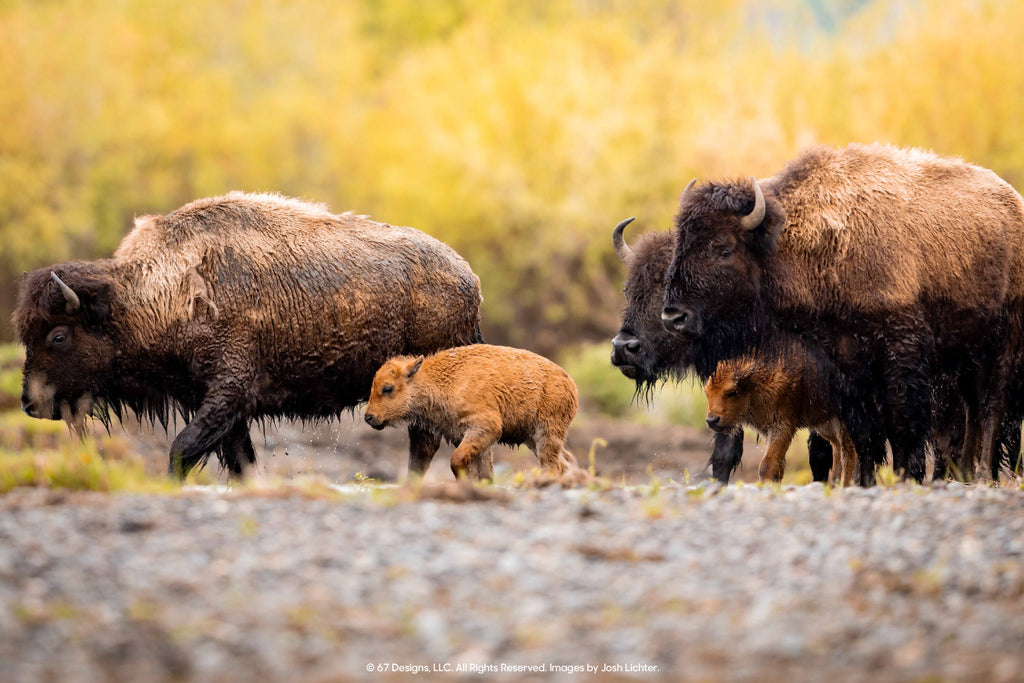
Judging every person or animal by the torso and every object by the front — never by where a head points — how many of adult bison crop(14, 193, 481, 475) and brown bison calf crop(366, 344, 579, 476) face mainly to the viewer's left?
2

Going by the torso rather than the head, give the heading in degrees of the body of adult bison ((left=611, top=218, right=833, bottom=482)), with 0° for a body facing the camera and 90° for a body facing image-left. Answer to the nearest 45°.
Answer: approximately 45°

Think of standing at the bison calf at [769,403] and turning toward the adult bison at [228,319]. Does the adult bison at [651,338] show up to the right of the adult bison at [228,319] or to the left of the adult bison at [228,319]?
right

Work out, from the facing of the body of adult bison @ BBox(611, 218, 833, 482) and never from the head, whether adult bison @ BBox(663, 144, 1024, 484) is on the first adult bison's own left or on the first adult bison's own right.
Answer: on the first adult bison's own left

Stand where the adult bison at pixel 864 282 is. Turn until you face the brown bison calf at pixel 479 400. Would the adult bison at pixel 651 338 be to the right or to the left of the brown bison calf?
right

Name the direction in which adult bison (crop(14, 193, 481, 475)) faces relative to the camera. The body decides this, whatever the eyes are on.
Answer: to the viewer's left

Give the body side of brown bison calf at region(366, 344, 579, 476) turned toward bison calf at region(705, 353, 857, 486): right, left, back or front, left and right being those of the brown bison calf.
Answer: back

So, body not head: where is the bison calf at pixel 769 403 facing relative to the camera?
to the viewer's left

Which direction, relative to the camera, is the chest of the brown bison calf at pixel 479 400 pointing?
to the viewer's left
